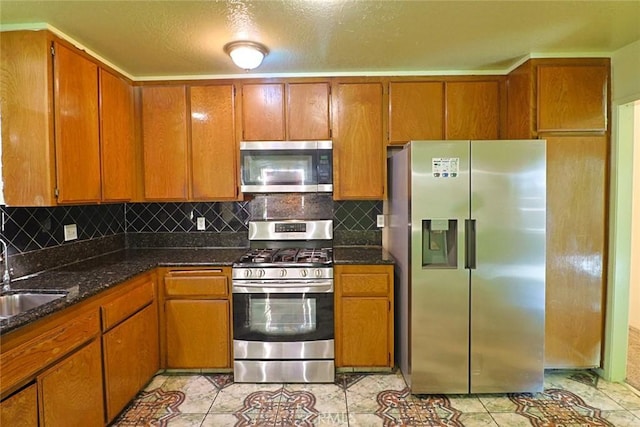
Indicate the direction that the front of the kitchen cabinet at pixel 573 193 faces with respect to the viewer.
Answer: facing the viewer

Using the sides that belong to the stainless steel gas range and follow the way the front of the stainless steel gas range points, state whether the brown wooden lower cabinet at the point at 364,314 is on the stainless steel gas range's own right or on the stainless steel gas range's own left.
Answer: on the stainless steel gas range's own left

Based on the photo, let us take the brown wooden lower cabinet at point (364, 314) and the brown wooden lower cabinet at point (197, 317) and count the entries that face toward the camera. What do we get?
2

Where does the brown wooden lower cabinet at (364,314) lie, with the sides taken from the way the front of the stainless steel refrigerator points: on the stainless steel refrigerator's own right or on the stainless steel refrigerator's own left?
on the stainless steel refrigerator's own right

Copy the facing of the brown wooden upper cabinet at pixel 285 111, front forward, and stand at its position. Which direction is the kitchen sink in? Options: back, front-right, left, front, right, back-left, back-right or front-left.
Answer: front-right

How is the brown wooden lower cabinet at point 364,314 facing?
toward the camera

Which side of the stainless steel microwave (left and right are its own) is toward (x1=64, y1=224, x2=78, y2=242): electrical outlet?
right

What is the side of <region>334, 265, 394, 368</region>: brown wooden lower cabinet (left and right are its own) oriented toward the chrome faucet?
right

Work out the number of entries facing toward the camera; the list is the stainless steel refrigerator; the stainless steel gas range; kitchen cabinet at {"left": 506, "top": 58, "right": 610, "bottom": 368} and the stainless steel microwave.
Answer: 4

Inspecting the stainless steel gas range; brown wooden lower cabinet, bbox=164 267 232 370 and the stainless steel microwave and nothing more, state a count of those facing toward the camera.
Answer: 3

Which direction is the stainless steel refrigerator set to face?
toward the camera
